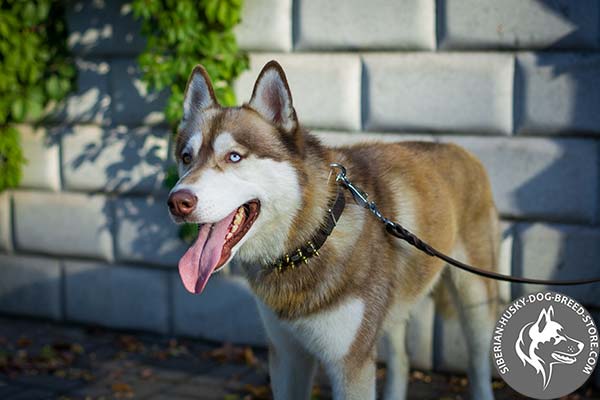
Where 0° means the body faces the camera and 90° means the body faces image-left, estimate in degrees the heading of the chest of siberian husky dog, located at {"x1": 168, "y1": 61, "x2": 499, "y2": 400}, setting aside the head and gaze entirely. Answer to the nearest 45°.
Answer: approximately 45°
